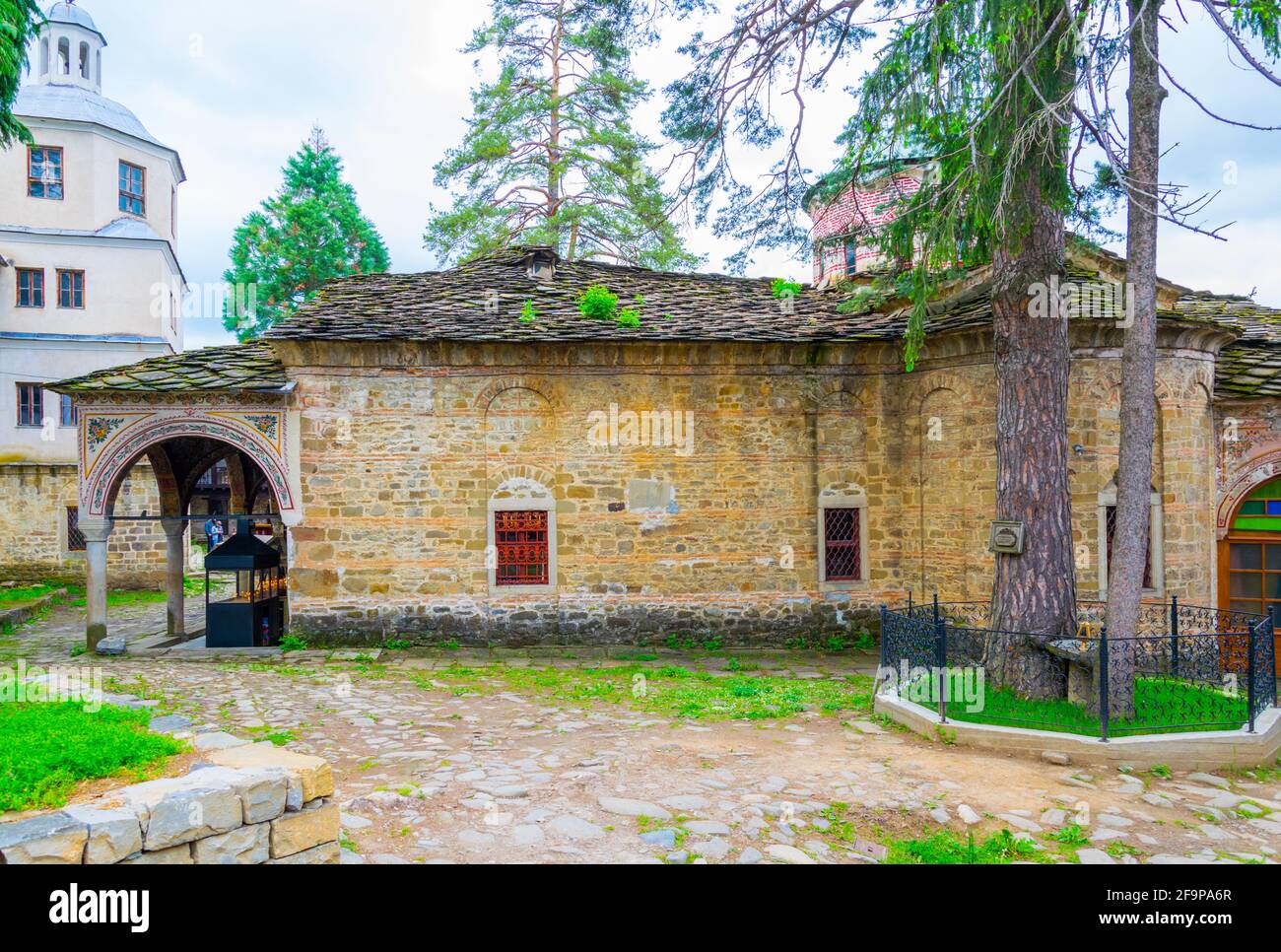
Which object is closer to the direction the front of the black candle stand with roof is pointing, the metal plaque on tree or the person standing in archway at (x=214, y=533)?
the metal plaque on tree

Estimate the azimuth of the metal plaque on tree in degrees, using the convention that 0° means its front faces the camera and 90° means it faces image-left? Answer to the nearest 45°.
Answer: approximately 0°

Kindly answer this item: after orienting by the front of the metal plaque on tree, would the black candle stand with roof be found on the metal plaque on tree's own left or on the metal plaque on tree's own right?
on the metal plaque on tree's own right

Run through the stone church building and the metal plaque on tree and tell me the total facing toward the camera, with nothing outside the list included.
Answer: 1

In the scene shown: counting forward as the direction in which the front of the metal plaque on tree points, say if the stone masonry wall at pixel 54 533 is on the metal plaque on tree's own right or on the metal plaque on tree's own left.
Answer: on the metal plaque on tree's own right
